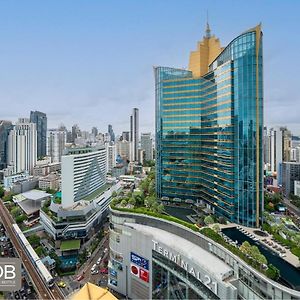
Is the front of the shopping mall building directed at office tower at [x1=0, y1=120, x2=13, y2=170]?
no

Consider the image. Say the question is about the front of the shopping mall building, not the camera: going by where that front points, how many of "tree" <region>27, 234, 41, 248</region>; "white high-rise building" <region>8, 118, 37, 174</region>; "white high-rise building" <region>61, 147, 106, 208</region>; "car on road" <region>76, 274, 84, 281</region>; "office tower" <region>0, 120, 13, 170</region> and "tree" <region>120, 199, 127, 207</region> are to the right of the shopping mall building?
6

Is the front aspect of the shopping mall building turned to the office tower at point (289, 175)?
no

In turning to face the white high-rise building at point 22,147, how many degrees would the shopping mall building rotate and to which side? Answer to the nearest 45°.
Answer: approximately 90° to its right

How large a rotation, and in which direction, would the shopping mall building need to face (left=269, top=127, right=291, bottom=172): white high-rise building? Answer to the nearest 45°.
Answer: approximately 135° to its right

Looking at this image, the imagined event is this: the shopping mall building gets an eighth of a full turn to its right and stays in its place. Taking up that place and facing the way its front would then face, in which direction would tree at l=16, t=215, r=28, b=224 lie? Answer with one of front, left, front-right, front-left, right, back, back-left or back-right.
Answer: front-right

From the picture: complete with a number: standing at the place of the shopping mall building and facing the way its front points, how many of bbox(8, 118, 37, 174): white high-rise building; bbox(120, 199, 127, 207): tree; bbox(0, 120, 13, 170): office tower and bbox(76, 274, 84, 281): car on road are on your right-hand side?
4

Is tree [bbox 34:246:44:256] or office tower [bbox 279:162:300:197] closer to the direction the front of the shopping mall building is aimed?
the tree

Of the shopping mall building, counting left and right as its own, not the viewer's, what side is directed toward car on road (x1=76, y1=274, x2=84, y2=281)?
right

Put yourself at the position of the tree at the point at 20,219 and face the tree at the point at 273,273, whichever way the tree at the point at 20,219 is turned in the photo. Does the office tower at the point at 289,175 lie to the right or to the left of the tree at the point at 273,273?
left

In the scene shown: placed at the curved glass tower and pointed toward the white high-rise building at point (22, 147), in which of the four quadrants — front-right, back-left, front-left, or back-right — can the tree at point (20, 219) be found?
front-left

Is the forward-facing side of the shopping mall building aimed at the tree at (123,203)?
no

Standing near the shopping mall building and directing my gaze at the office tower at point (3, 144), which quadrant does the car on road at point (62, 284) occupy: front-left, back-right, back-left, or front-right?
front-left

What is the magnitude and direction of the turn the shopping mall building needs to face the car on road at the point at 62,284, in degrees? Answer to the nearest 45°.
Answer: approximately 90° to its right

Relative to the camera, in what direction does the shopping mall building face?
facing the viewer and to the left of the viewer

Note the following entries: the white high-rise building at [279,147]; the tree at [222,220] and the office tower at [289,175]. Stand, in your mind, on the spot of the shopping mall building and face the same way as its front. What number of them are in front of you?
0
